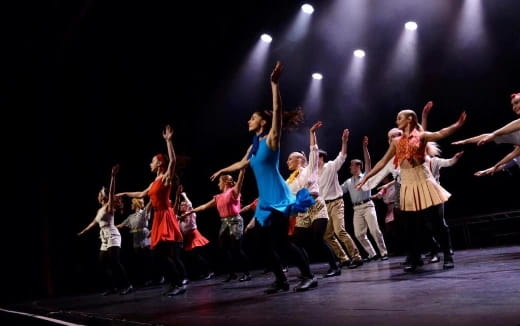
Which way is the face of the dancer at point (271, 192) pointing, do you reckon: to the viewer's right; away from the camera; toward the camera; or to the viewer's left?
to the viewer's left

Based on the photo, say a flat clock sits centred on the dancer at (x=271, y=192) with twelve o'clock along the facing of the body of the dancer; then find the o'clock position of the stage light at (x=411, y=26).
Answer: The stage light is roughly at 4 o'clock from the dancer.
